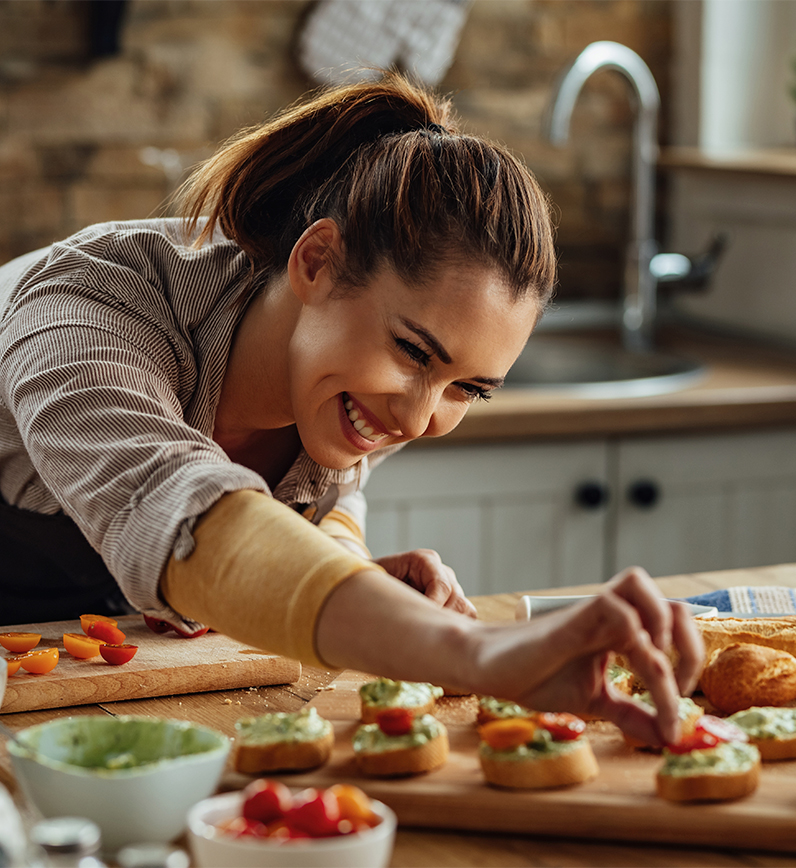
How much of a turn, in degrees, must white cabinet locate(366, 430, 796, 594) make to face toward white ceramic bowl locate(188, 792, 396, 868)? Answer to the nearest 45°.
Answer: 0° — it already faces it

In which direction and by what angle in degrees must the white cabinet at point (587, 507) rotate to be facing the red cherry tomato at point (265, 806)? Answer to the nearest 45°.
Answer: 0° — it already faces it

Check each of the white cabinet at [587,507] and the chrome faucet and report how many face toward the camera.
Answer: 1

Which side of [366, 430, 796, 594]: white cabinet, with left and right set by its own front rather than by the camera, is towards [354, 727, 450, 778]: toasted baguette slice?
front

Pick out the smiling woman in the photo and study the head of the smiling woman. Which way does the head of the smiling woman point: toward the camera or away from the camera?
toward the camera

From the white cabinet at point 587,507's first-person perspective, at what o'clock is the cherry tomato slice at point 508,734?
The cherry tomato slice is roughly at 12 o'clock from the white cabinet.

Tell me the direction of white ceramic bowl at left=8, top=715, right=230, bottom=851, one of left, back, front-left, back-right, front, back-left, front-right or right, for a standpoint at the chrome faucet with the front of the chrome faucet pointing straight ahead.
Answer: left

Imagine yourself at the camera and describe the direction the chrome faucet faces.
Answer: facing to the left of the viewer

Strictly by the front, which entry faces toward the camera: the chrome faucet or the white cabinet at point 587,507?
the white cabinet

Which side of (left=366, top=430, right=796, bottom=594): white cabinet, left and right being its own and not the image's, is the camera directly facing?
front

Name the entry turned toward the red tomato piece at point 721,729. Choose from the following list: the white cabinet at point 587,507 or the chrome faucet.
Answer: the white cabinet

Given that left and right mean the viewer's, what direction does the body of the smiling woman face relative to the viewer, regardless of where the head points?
facing the viewer and to the right of the viewer
